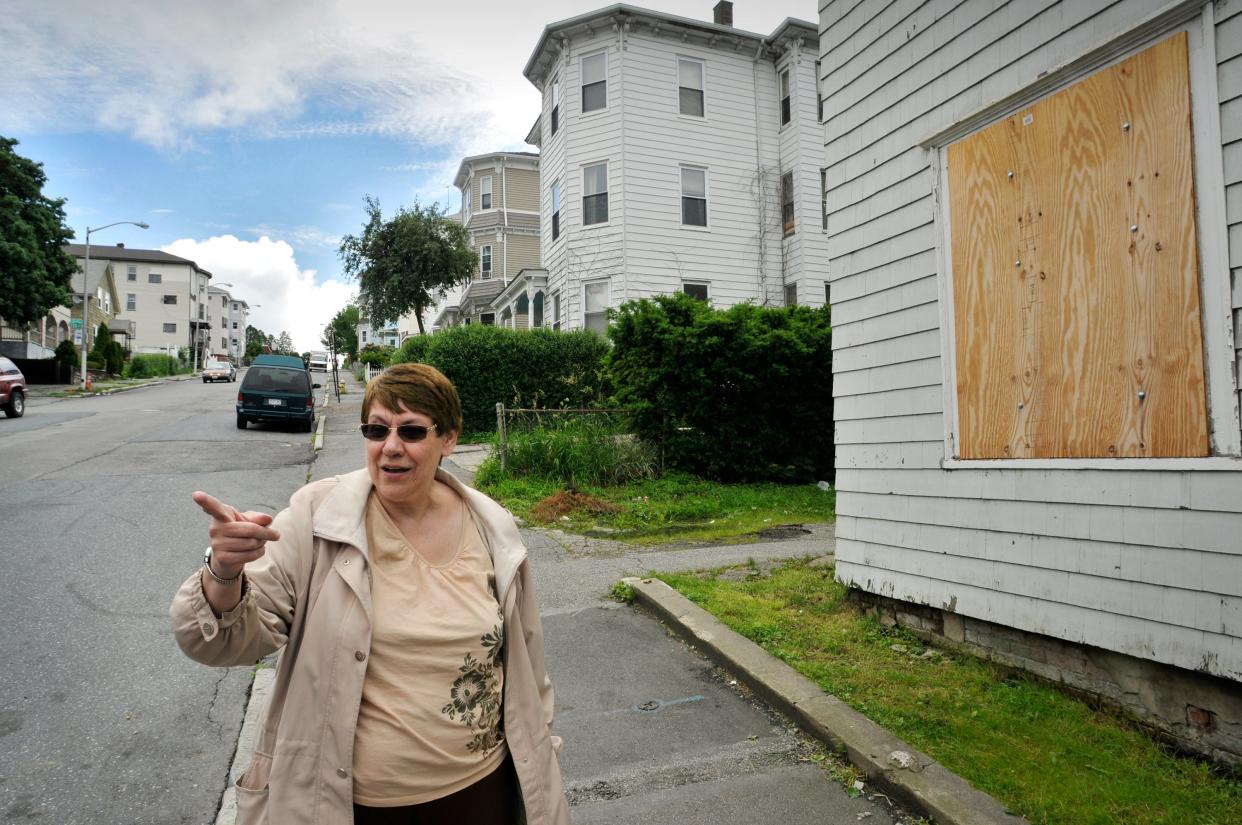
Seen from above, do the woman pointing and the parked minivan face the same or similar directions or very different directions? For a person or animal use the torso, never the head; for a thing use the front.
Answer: very different directions

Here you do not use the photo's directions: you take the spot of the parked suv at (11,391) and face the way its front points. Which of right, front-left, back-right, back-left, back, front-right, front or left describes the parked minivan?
left

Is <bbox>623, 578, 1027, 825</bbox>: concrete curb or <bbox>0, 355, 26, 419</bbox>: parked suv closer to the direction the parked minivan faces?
the parked suv

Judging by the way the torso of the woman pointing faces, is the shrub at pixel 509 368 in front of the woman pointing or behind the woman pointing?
behind

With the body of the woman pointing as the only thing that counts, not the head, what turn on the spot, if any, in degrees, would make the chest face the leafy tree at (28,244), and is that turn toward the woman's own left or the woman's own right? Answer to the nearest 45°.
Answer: approximately 180°

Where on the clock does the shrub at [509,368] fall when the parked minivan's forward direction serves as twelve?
The shrub is roughly at 4 o'clock from the parked minivan.

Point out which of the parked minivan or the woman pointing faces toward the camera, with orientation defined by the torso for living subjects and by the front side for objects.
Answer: the woman pointing

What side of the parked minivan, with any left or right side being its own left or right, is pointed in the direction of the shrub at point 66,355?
front

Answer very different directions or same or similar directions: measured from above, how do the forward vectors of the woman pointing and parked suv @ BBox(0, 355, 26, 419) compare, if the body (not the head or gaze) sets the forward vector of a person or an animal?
same or similar directions

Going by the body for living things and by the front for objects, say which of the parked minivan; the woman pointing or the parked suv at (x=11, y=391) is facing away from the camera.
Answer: the parked minivan

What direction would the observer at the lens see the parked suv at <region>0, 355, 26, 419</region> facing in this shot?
facing the viewer and to the left of the viewer

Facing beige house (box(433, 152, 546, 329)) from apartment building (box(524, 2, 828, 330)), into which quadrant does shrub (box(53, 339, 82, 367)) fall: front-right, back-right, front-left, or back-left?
front-left

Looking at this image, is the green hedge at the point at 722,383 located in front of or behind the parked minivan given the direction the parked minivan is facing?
behind

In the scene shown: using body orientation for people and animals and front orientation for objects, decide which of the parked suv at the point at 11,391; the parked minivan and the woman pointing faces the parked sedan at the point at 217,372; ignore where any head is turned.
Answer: the parked minivan

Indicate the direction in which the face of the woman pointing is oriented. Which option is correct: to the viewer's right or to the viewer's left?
to the viewer's left

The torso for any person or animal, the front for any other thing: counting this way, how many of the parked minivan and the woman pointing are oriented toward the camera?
1

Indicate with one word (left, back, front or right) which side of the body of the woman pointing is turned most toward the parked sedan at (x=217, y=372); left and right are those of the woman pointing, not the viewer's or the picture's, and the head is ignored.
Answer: back

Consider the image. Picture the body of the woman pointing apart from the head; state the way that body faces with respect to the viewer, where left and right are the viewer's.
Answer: facing the viewer

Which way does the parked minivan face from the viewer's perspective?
away from the camera
